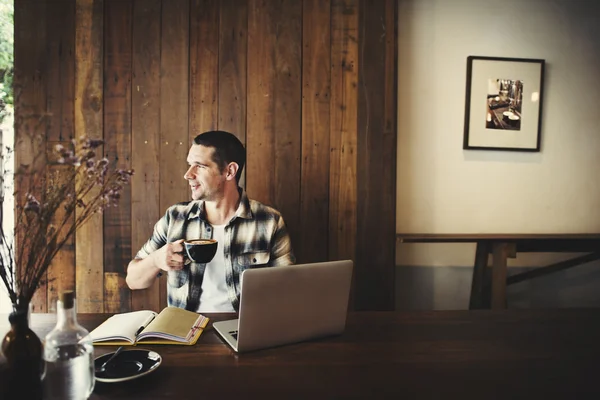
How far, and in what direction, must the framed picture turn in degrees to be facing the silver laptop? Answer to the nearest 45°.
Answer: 0° — it already faces it

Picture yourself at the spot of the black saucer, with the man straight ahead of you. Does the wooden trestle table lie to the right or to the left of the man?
right

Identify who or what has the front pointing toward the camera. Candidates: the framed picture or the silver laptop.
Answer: the framed picture

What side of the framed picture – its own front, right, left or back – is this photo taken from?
front

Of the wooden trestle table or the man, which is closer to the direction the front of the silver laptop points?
the man

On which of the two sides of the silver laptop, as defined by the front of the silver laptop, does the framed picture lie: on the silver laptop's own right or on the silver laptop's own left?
on the silver laptop's own right

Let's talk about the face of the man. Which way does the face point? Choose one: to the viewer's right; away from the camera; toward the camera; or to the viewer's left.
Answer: to the viewer's left

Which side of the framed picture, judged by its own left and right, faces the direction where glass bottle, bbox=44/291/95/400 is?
front

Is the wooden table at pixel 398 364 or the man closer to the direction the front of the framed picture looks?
the wooden table

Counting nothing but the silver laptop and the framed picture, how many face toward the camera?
1

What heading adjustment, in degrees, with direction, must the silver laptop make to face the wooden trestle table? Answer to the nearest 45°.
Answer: approximately 90° to its right

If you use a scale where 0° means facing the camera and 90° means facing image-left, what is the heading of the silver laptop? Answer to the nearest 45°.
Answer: approximately 135°

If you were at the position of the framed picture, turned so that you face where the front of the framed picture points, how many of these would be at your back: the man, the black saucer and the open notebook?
0

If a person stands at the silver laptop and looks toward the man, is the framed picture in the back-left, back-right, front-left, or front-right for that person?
front-right
